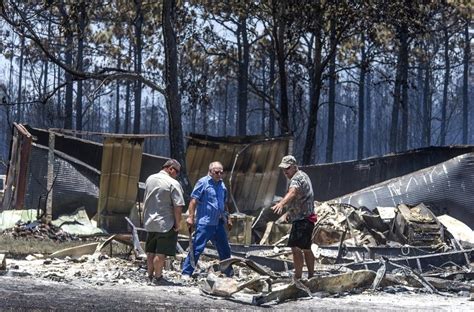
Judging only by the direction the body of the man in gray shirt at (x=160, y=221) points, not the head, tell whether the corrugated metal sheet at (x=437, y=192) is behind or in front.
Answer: in front

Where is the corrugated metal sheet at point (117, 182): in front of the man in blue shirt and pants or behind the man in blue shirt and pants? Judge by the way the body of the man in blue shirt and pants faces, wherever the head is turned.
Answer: behind

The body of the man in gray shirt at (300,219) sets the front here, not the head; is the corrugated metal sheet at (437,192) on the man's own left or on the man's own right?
on the man's own right

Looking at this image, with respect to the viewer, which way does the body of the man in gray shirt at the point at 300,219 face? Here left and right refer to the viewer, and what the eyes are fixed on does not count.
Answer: facing to the left of the viewer

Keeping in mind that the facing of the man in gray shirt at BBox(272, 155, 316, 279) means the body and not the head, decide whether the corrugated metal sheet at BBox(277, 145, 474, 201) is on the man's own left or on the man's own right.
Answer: on the man's own right

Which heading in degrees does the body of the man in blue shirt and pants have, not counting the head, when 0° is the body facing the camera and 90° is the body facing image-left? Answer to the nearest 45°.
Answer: approximately 315°

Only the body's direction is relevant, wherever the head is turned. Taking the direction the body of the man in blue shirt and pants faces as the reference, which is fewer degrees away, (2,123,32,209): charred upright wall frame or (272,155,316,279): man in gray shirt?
the man in gray shirt

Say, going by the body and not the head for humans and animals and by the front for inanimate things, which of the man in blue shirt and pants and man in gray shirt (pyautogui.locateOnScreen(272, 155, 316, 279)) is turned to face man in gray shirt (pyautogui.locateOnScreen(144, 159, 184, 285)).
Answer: man in gray shirt (pyautogui.locateOnScreen(272, 155, 316, 279))

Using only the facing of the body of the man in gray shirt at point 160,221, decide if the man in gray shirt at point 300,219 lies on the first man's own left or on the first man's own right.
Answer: on the first man's own right

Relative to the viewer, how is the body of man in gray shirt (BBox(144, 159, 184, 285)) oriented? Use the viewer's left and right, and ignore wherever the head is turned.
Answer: facing away from the viewer and to the right of the viewer

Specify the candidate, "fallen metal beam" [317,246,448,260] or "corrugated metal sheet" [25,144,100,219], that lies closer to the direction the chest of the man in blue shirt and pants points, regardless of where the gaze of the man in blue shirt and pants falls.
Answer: the fallen metal beam
